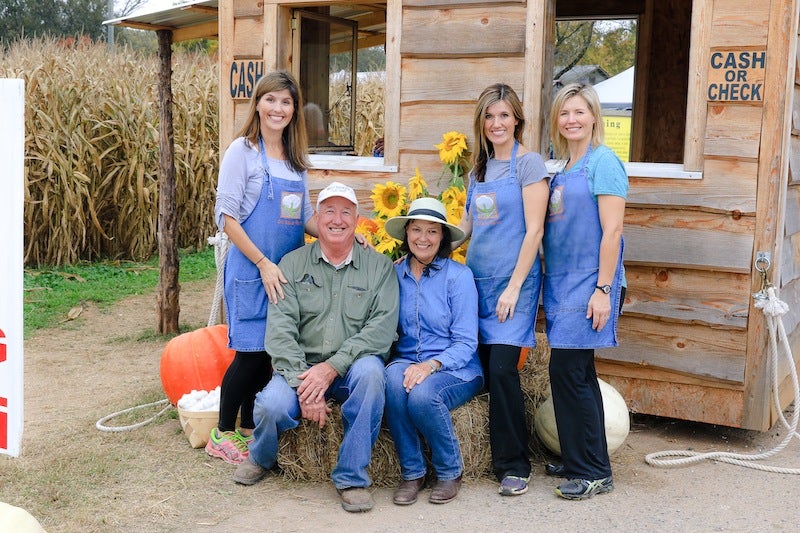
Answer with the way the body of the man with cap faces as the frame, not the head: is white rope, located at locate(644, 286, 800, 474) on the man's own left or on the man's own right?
on the man's own left

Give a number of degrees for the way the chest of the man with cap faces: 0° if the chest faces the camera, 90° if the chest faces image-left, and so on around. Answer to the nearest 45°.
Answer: approximately 0°

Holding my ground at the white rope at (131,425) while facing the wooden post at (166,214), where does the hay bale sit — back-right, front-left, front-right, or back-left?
back-right

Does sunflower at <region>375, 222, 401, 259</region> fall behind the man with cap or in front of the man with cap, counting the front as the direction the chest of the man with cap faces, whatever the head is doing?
behind

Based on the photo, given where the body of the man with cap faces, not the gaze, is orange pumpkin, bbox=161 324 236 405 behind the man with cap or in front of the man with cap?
behind

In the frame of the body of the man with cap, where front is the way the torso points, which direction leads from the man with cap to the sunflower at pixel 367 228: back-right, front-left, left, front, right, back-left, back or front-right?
back

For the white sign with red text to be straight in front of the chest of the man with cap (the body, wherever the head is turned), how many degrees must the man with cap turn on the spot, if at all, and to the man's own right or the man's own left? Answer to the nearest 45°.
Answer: approximately 45° to the man's own right

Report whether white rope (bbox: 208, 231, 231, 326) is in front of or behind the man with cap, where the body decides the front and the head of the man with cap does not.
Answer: behind

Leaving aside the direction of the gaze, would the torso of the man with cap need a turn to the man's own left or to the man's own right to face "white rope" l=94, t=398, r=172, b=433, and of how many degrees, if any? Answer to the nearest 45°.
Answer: approximately 135° to the man's own right

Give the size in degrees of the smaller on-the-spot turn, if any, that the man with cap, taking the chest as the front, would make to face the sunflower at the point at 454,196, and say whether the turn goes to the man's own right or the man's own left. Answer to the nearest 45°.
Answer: approximately 135° to the man's own left

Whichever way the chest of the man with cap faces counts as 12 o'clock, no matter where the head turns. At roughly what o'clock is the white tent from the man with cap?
The white tent is roughly at 7 o'clock from the man with cap.

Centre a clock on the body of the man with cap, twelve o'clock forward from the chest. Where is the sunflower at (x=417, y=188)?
The sunflower is roughly at 7 o'clock from the man with cap.
